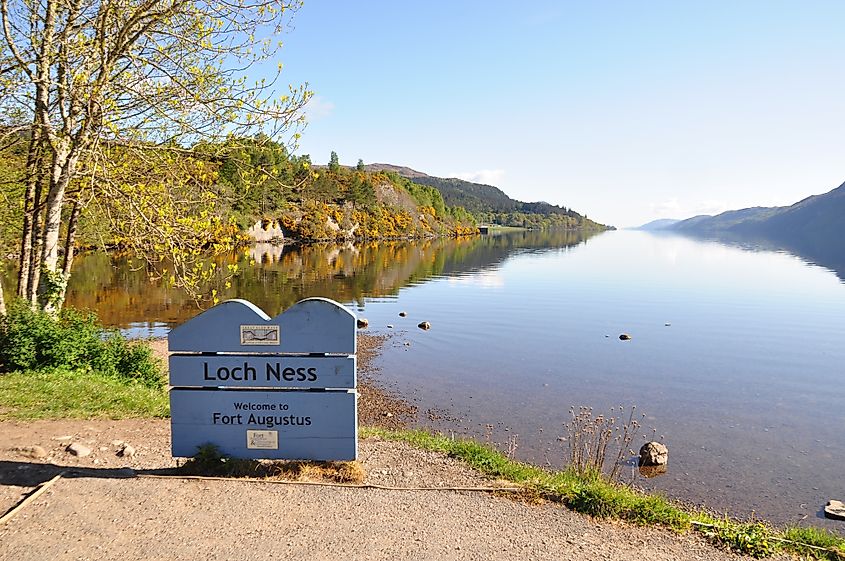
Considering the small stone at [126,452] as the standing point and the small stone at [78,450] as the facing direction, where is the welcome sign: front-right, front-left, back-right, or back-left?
back-left

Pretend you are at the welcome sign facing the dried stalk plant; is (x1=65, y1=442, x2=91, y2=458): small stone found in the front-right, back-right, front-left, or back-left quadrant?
back-left

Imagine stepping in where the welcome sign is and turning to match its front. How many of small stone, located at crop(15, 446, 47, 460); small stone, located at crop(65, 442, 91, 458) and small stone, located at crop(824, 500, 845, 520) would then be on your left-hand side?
1

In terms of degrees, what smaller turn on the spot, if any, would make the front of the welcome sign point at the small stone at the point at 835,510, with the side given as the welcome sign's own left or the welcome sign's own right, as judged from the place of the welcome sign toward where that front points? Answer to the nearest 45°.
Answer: approximately 90° to the welcome sign's own left

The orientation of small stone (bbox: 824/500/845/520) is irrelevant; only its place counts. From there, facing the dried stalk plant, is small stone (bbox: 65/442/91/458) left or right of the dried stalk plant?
left

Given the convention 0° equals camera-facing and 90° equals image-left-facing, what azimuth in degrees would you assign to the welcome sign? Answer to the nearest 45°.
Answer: approximately 0°

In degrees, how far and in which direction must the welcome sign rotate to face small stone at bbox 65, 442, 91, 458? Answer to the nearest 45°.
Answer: approximately 135° to its right

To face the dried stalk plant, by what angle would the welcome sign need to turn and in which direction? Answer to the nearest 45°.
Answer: approximately 135° to its left

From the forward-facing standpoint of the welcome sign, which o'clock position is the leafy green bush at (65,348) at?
The leafy green bush is roughly at 5 o'clock from the welcome sign.

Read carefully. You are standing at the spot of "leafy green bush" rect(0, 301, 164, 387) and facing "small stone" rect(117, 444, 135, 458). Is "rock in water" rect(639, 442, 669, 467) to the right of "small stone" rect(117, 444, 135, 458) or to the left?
left
